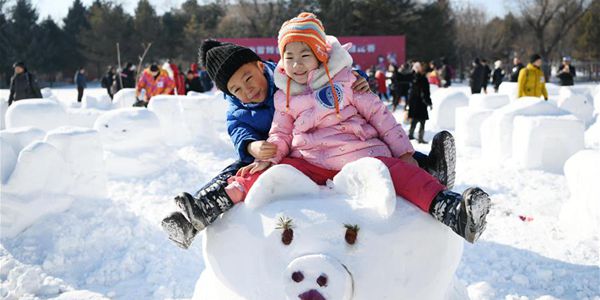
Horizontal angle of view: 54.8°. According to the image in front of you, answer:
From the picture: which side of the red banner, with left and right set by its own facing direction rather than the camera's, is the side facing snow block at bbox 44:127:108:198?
front

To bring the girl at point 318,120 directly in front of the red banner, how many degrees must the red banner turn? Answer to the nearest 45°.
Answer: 0° — it already faces them

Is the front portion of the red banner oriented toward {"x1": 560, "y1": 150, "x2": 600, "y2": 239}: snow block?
yes

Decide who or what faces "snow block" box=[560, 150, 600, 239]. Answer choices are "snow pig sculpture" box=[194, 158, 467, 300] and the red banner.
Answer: the red banner

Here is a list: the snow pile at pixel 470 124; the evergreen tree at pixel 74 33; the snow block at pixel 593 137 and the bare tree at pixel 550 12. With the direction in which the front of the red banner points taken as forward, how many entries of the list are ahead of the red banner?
2

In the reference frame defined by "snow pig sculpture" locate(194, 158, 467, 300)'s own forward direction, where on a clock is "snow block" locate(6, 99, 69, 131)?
The snow block is roughly at 5 o'clock from the snow pig sculpture.

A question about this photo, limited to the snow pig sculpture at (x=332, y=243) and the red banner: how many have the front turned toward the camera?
2

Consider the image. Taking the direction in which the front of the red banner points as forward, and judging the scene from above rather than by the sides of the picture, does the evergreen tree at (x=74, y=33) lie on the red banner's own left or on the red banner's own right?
on the red banner's own right

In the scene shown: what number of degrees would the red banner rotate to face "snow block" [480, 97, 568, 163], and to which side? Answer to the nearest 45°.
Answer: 0° — it already faces it

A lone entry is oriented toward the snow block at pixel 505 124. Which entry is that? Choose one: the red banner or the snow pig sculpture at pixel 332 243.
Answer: the red banner

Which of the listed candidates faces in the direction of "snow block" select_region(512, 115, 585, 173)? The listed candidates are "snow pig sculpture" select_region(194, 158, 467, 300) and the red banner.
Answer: the red banner

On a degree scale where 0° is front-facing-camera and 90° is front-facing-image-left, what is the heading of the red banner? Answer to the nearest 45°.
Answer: approximately 0°

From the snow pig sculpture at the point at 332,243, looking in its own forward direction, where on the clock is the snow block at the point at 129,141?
The snow block is roughly at 5 o'clock from the snow pig sculpture.

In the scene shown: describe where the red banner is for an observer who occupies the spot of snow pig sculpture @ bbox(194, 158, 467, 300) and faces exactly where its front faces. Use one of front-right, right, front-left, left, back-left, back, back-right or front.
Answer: back

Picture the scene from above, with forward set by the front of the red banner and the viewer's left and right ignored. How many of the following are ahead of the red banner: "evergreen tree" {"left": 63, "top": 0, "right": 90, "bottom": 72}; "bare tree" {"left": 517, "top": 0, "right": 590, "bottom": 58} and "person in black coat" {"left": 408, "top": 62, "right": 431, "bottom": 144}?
1
